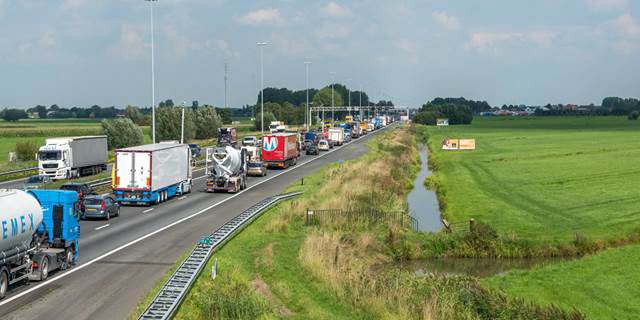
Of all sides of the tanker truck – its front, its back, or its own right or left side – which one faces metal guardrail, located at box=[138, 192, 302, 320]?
right

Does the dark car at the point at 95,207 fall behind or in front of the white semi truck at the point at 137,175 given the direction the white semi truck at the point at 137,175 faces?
behind

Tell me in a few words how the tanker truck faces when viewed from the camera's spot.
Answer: facing away from the viewer and to the right of the viewer

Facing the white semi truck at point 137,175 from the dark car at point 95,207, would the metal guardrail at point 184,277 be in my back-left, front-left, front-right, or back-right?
back-right

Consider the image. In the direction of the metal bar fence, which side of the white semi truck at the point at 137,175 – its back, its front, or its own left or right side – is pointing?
right

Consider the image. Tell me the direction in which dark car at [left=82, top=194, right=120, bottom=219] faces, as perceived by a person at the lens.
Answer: facing away from the viewer and to the right of the viewer

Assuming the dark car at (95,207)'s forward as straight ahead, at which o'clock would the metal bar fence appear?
The metal bar fence is roughly at 2 o'clock from the dark car.

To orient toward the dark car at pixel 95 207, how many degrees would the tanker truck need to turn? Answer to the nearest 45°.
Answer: approximately 45° to its left

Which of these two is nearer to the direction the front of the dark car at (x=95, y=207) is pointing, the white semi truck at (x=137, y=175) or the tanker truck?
the white semi truck

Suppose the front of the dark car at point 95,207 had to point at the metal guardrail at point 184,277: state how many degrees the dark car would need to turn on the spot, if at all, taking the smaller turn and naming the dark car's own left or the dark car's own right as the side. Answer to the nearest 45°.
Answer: approximately 135° to the dark car's own right

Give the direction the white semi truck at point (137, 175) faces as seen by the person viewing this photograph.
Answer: facing away from the viewer and to the right of the viewer
